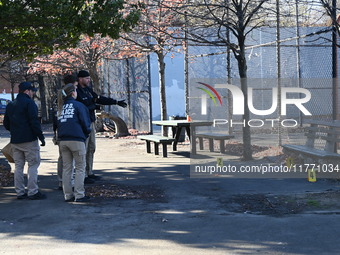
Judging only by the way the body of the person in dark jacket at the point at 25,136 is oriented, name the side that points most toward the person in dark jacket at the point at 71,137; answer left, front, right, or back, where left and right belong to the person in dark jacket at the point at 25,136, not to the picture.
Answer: right

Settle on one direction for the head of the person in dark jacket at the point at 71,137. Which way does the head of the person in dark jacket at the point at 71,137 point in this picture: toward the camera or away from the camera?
away from the camera

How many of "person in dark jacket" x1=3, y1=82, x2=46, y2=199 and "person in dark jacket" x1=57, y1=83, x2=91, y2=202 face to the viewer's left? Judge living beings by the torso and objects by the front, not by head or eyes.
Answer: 0

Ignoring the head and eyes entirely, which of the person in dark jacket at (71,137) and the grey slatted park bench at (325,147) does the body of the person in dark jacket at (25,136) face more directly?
the grey slatted park bench

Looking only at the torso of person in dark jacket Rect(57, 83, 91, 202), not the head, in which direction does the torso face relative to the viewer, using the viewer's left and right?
facing away from the viewer and to the right of the viewer

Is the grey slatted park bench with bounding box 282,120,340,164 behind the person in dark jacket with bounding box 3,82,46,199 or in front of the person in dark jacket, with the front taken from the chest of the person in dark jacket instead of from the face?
in front

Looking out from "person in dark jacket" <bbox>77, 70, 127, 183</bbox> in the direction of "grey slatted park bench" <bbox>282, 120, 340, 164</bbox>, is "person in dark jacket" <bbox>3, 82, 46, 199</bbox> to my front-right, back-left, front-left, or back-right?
back-right

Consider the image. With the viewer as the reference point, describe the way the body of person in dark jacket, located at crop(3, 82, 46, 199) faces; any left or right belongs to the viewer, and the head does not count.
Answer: facing away from the viewer and to the right of the viewer

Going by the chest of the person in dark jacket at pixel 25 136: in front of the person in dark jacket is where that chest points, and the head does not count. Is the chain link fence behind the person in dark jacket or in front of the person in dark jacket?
in front
